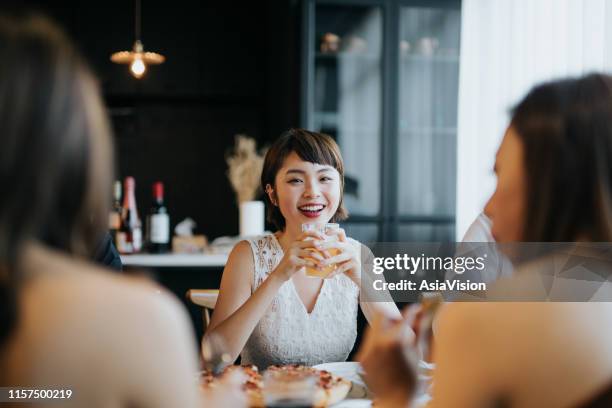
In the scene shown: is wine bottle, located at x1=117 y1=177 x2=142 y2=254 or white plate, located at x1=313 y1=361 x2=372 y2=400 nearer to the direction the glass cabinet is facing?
the white plate

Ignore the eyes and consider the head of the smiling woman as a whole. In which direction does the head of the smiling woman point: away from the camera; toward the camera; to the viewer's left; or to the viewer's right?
toward the camera

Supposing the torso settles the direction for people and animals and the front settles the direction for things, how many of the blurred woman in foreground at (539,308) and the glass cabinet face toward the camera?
1

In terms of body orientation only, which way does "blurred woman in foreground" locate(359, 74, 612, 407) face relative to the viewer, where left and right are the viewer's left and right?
facing away from the viewer and to the left of the viewer

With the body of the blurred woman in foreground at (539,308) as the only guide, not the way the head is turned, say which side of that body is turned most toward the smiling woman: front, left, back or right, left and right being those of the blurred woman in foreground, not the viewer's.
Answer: front

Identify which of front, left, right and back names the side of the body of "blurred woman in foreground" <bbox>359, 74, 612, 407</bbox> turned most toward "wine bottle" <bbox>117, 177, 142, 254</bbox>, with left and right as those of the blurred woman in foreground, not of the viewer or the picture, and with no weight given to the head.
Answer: front

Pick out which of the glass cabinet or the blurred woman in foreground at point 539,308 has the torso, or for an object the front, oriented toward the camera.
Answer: the glass cabinet

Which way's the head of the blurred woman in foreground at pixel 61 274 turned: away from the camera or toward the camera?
away from the camera

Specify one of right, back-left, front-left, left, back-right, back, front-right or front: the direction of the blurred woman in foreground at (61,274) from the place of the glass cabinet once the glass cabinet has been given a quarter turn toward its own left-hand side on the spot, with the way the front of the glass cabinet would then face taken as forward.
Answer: right

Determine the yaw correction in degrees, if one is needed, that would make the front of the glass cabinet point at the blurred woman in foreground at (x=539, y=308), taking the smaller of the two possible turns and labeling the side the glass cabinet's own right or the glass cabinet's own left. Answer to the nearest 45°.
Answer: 0° — it already faces them

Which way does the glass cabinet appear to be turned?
toward the camera
